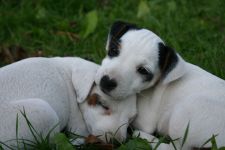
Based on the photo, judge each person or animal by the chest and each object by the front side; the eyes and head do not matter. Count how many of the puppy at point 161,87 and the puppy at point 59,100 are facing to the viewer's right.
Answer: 1

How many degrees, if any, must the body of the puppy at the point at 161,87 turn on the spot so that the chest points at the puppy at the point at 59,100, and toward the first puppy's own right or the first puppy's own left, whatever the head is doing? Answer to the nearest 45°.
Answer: approximately 45° to the first puppy's own right

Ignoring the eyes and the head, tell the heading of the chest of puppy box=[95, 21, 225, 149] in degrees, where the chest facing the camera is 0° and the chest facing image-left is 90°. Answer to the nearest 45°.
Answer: approximately 45°

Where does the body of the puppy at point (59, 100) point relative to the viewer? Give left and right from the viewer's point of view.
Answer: facing to the right of the viewer

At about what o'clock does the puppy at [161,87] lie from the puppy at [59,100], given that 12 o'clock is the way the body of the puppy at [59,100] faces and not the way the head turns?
the puppy at [161,87] is roughly at 12 o'clock from the puppy at [59,100].
